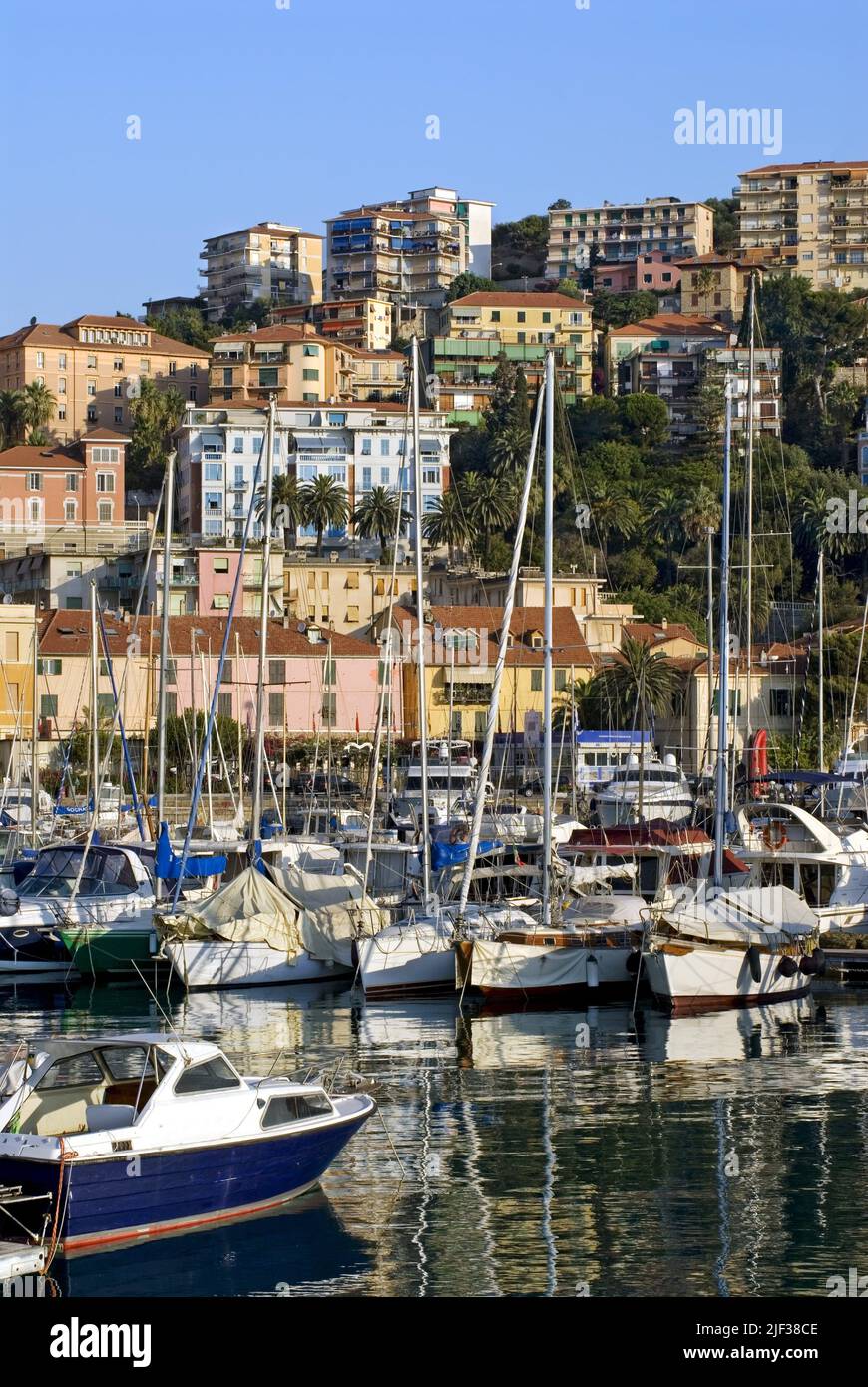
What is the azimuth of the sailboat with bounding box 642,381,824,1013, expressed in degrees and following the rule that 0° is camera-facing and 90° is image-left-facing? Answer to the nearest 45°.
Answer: approximately 45°

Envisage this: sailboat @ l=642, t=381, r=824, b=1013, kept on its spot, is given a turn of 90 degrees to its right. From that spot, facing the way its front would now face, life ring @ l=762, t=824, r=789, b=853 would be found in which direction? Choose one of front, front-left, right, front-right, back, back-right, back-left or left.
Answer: front-right
